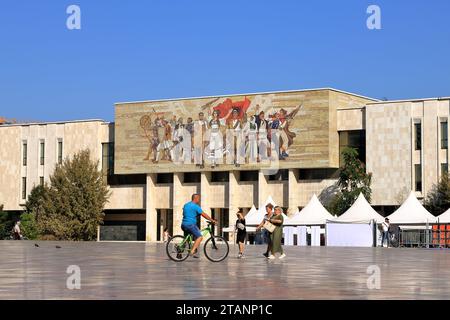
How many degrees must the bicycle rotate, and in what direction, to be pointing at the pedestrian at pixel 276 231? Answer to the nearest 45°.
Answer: approximately 45° to its left

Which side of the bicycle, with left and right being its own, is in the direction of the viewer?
right
